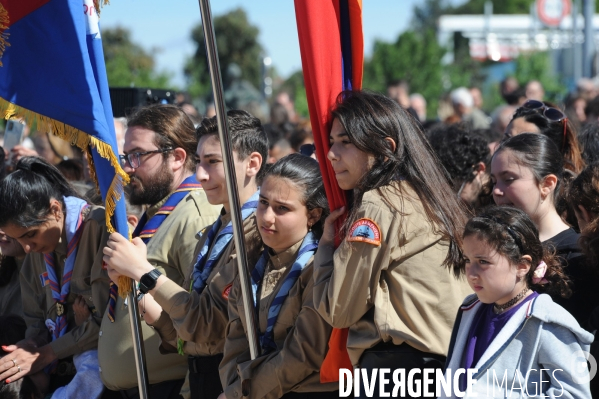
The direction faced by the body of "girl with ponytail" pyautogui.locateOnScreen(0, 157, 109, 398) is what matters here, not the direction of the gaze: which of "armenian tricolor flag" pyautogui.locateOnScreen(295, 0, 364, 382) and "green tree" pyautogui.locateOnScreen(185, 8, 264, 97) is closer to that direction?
the armenian tricolor flag

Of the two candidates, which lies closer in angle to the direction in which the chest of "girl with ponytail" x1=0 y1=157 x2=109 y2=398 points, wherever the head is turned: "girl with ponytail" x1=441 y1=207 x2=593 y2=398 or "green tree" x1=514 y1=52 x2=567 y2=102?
the girl with ponytail

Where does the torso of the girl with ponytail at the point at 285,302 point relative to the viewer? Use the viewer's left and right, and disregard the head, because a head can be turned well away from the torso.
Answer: facing the viewer and to the left of the viewer

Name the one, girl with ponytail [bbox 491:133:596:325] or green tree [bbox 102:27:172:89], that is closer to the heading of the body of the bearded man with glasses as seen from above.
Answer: the green tree

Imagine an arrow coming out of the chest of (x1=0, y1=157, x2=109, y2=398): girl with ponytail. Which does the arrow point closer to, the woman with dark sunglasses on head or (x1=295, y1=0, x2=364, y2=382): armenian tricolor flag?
the armenian tricolor flag

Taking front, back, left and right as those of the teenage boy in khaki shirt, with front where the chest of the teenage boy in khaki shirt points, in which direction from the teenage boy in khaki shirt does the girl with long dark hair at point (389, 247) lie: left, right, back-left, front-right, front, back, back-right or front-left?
back-left

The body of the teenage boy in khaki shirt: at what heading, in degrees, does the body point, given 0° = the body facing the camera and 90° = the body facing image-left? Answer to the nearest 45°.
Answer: approximately 90°

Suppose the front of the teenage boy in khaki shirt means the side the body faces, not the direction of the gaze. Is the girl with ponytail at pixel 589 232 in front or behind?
behind
